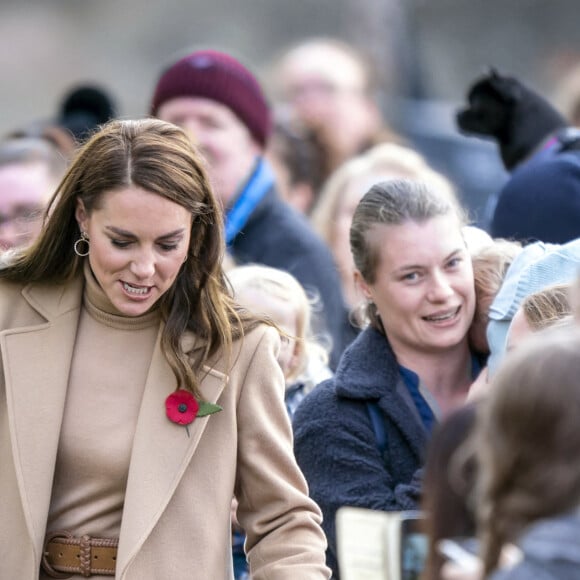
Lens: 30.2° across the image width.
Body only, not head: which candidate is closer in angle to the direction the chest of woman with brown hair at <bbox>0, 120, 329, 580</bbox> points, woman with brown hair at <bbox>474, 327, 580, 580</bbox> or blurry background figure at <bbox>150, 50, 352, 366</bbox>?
the woman with brown hair

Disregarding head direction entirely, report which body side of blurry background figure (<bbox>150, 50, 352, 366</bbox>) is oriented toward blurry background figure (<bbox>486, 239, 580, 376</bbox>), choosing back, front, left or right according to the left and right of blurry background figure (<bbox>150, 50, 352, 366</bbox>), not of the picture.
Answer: left

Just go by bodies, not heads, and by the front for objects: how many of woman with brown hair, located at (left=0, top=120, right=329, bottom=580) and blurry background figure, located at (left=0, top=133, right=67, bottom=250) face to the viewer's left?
0

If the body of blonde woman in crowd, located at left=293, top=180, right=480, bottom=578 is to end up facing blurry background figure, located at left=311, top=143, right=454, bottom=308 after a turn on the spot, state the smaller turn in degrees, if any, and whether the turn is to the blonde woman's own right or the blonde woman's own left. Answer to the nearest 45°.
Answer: approximately 135° to the blonde woman's own left

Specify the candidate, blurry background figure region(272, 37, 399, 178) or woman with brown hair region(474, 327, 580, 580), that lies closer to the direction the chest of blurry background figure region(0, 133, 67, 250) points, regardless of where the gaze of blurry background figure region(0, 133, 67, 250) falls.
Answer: the woman with brown hair

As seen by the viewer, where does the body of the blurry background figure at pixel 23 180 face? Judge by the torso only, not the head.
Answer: toward the camera

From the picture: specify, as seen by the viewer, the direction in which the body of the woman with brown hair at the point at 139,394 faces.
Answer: toward the camera

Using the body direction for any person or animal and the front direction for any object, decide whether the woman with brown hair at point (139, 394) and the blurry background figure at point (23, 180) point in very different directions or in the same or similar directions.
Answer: same or similar directions

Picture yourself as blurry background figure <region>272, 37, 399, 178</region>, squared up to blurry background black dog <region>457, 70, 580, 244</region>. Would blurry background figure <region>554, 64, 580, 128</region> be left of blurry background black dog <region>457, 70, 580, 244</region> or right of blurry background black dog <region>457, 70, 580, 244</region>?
left

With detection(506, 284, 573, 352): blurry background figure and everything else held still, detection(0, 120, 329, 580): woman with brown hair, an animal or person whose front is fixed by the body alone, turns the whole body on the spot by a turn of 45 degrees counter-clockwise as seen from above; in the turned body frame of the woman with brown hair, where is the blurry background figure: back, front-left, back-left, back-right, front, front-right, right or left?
front-left

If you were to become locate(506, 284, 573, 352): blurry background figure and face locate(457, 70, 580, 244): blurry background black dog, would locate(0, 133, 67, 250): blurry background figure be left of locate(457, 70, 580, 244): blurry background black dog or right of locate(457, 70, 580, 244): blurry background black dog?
left

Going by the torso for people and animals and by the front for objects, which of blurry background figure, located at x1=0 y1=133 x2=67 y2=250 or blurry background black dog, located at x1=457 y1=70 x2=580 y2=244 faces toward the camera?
blurry background figure, located at x1=0 y1=133 x2=67 y2=250

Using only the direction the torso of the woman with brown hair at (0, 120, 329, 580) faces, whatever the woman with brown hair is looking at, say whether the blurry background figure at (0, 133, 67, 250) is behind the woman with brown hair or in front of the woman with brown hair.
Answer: behind

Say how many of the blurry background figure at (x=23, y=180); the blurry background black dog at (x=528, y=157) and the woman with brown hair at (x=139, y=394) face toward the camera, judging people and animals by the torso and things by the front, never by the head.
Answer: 2

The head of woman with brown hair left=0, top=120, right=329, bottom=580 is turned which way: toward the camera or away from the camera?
toward the camera
